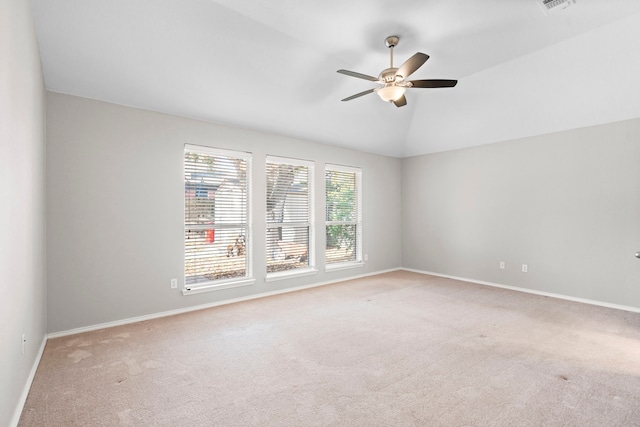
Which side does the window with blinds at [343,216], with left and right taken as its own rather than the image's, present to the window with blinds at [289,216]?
right

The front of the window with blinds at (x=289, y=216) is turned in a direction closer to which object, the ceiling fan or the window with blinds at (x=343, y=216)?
the ceiling fan

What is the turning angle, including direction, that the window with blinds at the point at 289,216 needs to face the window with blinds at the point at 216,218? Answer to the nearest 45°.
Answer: approximately 90° to its right

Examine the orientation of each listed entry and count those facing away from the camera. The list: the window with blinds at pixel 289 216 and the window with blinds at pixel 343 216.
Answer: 0

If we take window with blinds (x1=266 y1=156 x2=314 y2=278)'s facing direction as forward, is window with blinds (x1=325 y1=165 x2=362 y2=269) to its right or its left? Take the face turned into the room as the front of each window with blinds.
on its left

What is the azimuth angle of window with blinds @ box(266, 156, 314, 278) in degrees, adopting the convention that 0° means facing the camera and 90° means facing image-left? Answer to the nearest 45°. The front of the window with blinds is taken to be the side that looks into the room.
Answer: approximately 315°

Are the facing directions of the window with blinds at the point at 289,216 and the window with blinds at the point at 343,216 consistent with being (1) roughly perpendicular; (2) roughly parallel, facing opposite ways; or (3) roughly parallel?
roughly parallel

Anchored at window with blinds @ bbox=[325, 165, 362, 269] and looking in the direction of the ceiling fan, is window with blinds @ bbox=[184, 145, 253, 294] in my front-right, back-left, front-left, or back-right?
front-right

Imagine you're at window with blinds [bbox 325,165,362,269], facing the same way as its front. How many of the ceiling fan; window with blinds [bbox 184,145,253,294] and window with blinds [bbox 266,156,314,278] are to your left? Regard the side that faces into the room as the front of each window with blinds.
0

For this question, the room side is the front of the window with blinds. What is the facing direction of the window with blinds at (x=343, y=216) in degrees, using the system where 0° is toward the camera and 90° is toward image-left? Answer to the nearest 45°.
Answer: approximately 315°

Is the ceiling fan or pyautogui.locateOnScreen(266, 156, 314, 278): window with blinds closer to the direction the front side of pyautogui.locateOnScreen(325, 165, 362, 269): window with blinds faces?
the ceiling fan

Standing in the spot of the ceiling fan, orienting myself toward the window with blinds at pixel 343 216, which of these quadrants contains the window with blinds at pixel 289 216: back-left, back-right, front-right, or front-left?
front-left

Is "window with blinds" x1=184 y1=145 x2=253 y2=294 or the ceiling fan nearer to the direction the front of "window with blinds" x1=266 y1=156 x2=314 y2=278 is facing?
the ceiling fan

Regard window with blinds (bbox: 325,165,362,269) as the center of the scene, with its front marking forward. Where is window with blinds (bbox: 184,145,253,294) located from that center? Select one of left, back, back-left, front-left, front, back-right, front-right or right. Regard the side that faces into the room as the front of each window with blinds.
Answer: right
